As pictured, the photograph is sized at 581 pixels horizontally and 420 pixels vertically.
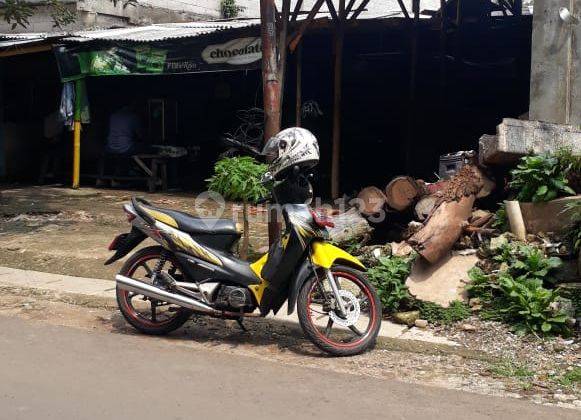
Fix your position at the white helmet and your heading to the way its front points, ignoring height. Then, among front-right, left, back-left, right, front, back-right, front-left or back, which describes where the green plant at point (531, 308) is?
back

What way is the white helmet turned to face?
to the viewer's left

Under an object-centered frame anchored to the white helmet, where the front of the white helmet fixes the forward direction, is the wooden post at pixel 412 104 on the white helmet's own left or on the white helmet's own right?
on the white helmet's own right

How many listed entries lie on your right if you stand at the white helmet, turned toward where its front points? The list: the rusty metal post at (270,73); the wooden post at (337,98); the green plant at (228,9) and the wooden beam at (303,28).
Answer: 4

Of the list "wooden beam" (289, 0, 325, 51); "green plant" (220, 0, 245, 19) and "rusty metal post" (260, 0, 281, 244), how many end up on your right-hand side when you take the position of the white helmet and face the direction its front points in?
3

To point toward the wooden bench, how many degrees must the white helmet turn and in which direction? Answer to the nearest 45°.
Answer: approximately 90° to its right
